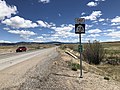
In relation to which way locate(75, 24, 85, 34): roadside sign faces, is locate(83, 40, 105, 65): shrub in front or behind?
behind

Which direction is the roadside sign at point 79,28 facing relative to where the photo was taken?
toward the camera
